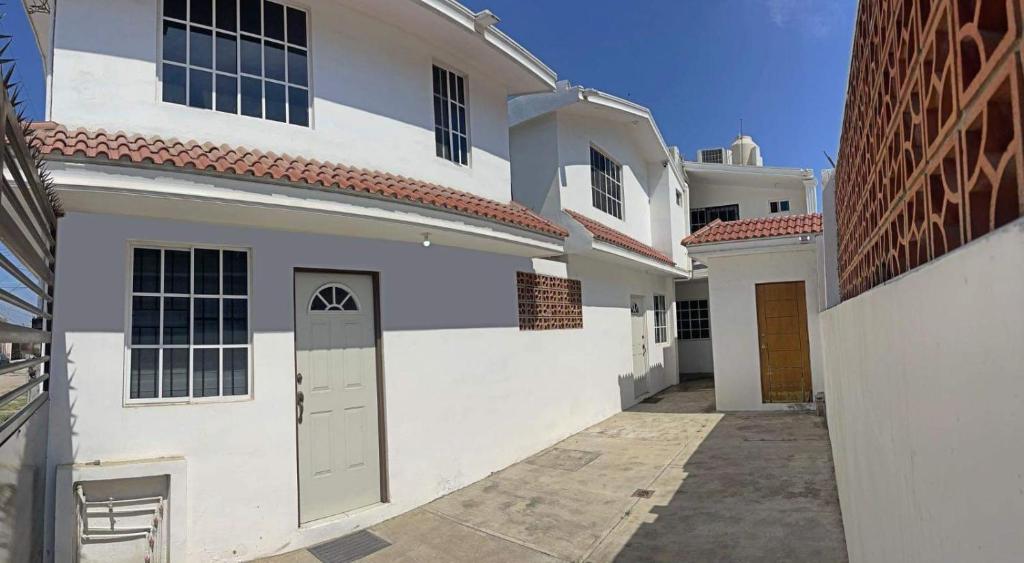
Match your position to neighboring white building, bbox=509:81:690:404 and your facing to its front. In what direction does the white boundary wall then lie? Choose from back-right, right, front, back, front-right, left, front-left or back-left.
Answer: front-right

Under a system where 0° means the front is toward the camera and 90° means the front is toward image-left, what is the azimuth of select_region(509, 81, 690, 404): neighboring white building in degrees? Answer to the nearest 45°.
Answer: approximately 315°

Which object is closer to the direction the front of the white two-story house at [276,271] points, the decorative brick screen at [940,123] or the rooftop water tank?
the decorative brick screen

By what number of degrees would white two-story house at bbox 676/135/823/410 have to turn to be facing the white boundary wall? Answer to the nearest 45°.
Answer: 0° — it already faces it

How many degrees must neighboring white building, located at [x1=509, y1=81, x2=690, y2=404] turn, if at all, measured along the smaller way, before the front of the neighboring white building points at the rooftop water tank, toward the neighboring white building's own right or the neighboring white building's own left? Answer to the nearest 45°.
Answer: approximately 90° to the neighboring white building's own left

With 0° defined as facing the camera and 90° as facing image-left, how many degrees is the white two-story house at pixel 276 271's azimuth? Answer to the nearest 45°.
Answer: approximately 315°

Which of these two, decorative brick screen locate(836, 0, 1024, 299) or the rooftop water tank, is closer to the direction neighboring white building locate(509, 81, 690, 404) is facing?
the decorative brick screen

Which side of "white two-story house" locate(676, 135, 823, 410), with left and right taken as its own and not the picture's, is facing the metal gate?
front

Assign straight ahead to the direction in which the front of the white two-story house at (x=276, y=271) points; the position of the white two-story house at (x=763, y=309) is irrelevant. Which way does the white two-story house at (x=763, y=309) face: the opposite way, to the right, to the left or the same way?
to the right

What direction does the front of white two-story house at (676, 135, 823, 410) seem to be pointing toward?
toward the camera

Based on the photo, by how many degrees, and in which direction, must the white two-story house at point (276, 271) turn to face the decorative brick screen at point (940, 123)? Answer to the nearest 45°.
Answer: approximately 45° to its right
